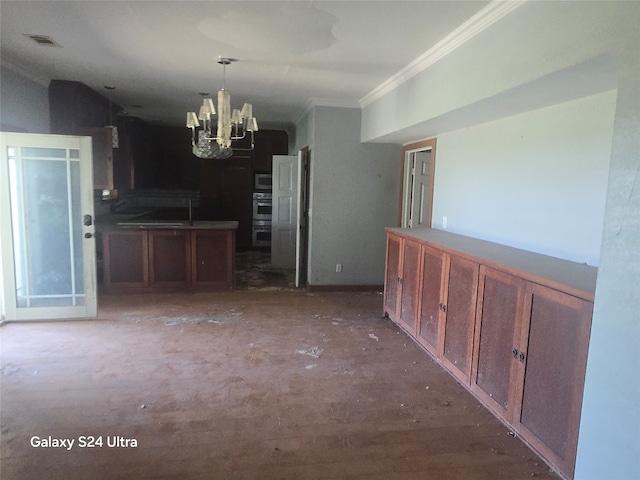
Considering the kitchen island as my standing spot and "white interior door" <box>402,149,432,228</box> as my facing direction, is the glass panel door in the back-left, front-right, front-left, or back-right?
back-right

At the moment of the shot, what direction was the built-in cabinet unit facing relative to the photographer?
facing the viewer and to the left of the viewer

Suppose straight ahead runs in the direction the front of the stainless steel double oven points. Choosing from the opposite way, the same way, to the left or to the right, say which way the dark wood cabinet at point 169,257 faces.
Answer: the same way

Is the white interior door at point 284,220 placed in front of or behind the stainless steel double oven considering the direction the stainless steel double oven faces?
in front

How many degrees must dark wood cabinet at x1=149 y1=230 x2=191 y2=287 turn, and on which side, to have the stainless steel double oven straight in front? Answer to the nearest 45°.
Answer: approximately 135° to its left

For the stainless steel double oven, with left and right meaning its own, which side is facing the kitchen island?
front

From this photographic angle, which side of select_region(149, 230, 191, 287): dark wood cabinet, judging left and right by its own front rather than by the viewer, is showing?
front

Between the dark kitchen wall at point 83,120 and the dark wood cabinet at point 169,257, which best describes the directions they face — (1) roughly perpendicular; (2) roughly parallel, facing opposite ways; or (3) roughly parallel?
roughly perpendicular

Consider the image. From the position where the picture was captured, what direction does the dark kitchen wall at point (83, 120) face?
facing to the right of the viewer

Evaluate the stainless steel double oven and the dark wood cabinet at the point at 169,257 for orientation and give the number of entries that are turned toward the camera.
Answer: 2

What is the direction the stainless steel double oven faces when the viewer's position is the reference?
facing the viewer

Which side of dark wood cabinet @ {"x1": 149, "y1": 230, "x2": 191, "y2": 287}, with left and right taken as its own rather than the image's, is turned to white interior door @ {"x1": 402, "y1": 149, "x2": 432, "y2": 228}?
left

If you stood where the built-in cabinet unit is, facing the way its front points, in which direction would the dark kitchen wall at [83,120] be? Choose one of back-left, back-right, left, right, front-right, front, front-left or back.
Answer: front-right

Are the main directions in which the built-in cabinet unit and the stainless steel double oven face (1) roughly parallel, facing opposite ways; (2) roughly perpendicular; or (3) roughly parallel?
roughly perpendicular
